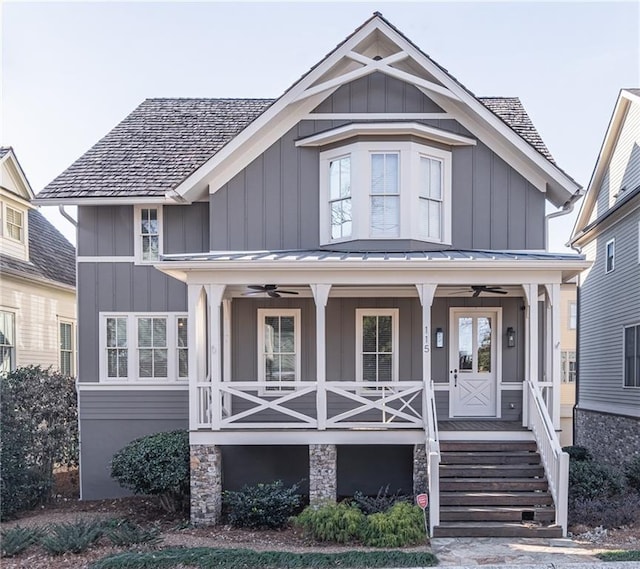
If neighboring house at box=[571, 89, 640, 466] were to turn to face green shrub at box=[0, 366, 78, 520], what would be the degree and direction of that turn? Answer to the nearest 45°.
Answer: approximately 45° to its right

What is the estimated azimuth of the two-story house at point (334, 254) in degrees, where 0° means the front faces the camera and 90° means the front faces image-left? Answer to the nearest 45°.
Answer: approximately 0°

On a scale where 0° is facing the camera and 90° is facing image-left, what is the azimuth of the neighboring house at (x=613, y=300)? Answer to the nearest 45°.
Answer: approximately 0°

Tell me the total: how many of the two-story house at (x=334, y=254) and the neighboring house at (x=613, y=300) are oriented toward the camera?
2

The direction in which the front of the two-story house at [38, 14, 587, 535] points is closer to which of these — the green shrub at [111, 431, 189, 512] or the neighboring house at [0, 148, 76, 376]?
the green shrub

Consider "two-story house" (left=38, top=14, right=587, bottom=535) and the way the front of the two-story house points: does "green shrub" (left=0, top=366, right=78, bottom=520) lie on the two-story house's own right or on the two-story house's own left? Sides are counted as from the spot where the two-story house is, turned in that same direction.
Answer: on the two-story house's own right
